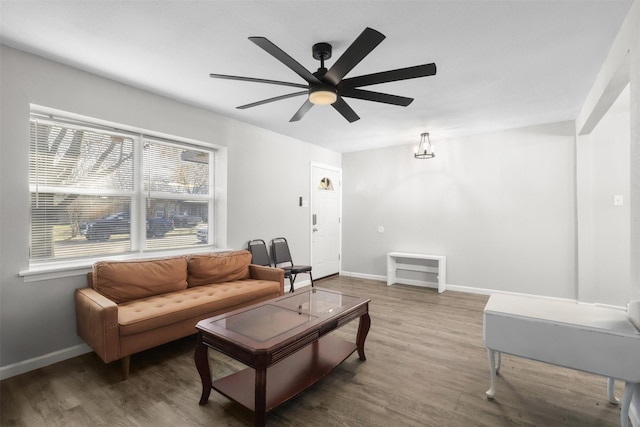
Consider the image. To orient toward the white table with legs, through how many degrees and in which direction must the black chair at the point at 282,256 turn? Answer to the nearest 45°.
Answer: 0° — it already faces it

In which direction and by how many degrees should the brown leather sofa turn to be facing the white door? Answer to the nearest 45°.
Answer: approximately 90° to its left

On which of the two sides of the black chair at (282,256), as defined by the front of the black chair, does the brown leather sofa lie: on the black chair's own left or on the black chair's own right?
on the black chair's own right

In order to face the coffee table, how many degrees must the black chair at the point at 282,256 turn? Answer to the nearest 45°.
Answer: approximately 45° to its right

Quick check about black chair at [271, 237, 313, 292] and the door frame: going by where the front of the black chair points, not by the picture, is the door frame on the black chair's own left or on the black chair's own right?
on the black chair's own left

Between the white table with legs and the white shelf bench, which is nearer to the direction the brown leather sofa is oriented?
the white table with legs

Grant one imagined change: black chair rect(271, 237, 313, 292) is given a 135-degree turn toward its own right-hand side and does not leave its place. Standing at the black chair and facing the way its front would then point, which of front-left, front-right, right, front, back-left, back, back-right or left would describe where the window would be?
front-left

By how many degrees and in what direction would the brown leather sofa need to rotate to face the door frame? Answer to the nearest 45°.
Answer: approximately 90° to its left

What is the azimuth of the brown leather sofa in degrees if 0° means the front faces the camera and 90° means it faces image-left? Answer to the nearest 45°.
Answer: approximately 315°

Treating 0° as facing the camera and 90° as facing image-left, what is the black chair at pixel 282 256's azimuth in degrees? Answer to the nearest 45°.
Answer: approximately 315°
